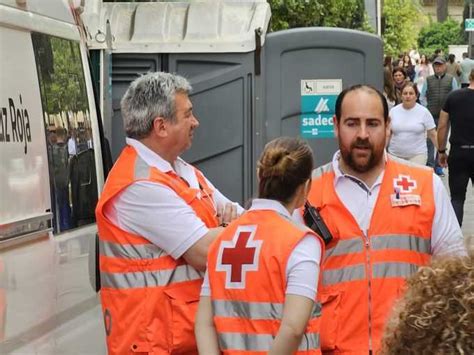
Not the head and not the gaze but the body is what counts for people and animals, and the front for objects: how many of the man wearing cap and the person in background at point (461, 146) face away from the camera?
1

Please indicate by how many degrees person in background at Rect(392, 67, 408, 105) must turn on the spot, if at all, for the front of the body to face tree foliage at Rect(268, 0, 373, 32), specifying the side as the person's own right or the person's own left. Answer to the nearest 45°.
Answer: approximately 135° to the person's own right

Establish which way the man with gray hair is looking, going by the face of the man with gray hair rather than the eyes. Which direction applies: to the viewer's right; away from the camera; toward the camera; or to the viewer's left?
to the viewer's right

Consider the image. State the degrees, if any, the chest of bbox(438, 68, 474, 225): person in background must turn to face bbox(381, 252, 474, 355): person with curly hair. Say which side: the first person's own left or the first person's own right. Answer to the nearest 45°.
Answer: approximately 180°

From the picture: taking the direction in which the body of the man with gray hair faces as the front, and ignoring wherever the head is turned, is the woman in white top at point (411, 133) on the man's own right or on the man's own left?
on the man's own left

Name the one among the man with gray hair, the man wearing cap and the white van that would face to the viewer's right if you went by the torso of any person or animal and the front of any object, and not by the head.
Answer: the man with gray hair

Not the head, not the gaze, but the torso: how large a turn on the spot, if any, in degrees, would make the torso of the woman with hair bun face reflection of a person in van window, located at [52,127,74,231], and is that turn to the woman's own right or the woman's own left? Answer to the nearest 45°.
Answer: approximately 90° to the woman's own left

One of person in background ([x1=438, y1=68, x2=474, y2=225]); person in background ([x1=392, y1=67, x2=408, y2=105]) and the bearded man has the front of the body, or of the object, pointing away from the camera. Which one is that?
person in background ([x1=438, y1=68, x2=474, y2=225])
